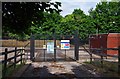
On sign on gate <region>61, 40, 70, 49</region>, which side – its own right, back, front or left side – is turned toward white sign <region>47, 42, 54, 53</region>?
right

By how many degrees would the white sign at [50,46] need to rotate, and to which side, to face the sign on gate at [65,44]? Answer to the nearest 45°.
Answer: approximately 90° to its left

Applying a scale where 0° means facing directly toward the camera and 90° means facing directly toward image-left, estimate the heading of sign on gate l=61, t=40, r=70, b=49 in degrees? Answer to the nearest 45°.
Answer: approximately 0°

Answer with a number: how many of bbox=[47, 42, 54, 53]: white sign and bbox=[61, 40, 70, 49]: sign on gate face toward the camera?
2

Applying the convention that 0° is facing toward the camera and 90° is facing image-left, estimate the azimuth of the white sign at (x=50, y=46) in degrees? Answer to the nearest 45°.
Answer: approximately 0°
